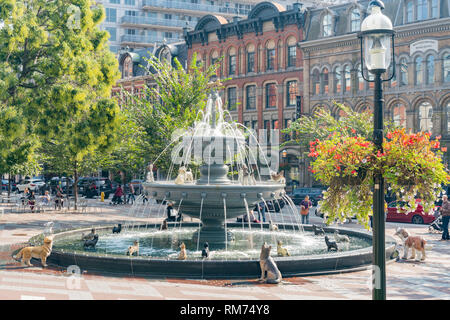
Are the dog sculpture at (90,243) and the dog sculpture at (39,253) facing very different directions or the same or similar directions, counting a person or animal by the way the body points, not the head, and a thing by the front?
same or similar directions

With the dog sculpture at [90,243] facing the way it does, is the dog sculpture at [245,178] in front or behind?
in front

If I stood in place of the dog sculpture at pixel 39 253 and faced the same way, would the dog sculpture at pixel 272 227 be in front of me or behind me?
in front

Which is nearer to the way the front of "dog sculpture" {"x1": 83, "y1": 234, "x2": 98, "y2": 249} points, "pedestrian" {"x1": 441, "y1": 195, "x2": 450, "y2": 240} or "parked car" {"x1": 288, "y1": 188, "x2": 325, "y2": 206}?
the pedestrian

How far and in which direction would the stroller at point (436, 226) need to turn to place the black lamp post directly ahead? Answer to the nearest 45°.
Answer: approximately 90° to its left

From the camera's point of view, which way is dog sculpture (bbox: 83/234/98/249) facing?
to the viewer's right

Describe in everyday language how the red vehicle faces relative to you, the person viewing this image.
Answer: facing to the right of the viewer

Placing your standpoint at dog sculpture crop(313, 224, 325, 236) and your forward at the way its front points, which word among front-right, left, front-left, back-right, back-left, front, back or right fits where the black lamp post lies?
left

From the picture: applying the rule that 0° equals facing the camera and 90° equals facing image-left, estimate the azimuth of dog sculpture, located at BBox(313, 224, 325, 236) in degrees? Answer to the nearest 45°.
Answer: approximately 90°

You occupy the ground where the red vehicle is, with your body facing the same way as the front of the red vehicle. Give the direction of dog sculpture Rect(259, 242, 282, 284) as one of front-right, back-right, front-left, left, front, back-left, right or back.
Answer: right

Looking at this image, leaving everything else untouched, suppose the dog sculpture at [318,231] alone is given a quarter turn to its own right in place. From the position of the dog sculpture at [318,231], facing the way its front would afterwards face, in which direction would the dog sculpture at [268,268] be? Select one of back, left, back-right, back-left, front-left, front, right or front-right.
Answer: back
